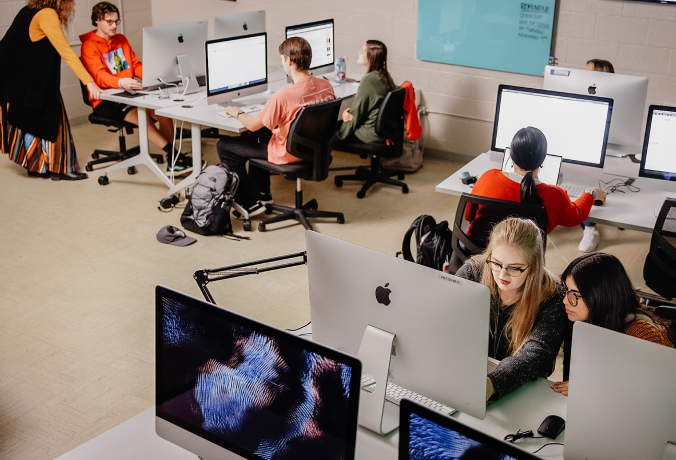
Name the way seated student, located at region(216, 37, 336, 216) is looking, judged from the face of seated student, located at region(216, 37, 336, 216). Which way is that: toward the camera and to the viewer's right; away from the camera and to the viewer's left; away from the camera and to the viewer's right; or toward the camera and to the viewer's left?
away from the camera and to the viewer's left

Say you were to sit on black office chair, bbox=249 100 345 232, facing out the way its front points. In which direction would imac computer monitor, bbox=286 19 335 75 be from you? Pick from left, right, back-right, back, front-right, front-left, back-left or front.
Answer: front-right

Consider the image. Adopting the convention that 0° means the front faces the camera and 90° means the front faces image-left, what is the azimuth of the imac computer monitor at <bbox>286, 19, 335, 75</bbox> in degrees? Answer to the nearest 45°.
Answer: approximately 315°

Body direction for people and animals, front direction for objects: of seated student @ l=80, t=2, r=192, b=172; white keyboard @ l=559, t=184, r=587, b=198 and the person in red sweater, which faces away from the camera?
the person in red sweater

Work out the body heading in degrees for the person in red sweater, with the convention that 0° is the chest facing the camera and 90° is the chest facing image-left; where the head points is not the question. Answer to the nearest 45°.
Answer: approximately 180°

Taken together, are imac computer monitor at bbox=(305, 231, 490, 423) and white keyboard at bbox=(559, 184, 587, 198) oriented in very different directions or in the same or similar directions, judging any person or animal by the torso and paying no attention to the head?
very different directions

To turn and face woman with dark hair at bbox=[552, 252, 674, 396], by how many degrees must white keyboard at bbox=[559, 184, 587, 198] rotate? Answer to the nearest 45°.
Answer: approximately 45° to its left

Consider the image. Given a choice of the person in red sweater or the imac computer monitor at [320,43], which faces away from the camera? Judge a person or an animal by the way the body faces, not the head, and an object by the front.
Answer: the person in red sweater

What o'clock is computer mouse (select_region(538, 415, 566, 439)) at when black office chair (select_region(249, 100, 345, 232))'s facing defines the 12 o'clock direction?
The computer mouse is roughly at 7 o'clock from the black office chair.

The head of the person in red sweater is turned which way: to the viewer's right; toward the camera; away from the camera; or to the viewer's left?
away from the camera

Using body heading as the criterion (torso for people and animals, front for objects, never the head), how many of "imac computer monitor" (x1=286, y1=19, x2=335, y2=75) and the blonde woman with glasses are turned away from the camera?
0

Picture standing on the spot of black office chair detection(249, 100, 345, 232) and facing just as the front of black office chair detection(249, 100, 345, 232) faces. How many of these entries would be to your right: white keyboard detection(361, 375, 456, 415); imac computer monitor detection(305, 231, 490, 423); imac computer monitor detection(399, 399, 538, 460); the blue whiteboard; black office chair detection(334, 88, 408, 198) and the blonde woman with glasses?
2

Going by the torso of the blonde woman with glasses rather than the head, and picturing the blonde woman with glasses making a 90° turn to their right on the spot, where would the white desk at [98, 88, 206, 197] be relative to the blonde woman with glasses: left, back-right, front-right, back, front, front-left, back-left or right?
front

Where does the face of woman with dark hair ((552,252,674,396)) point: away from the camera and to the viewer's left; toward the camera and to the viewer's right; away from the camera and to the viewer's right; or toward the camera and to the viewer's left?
toward the camera and to the viewer's left
